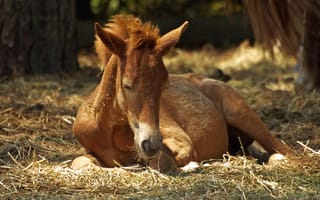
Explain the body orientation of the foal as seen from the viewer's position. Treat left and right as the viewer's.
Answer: facing the viewer and to the left of the viewer

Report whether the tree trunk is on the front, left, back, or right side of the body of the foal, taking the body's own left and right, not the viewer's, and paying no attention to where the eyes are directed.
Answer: right
